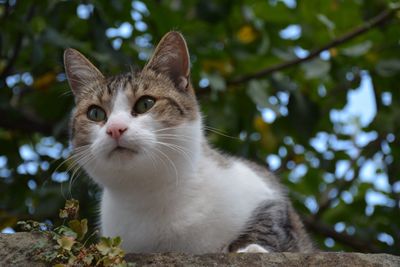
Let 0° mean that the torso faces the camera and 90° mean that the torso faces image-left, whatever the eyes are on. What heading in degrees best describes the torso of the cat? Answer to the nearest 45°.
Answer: approximately 45°
